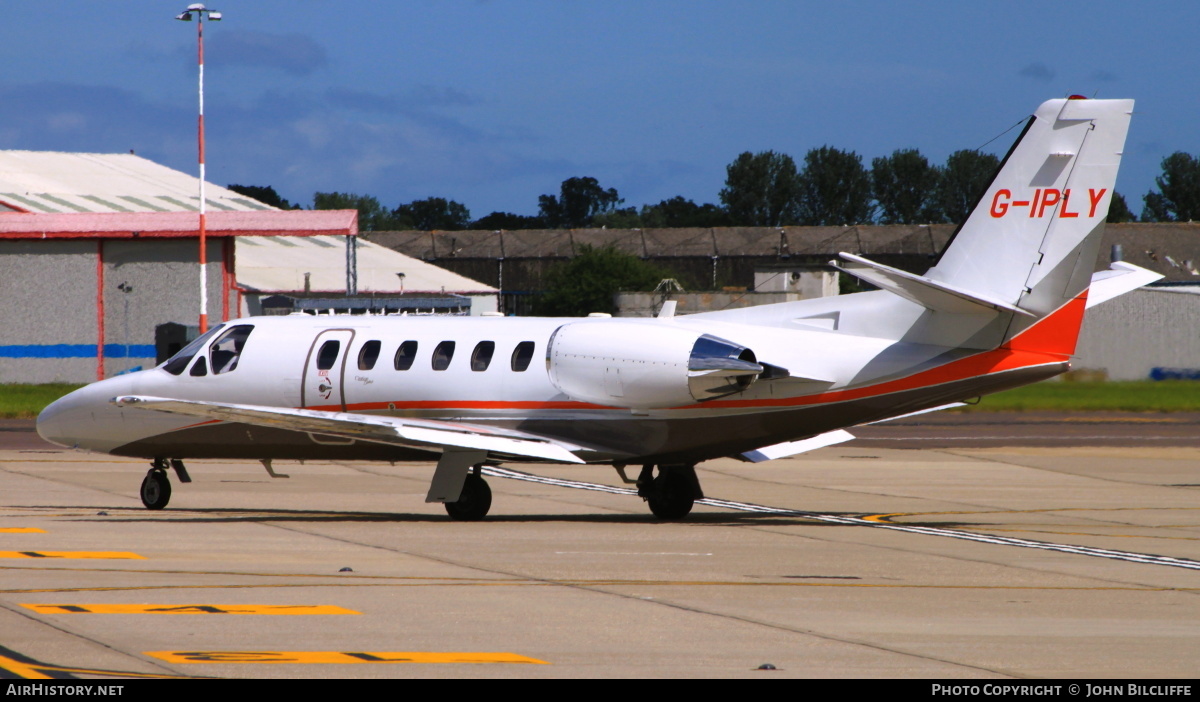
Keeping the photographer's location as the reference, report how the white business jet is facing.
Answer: facing away from the viewer and to the left of the viewer
